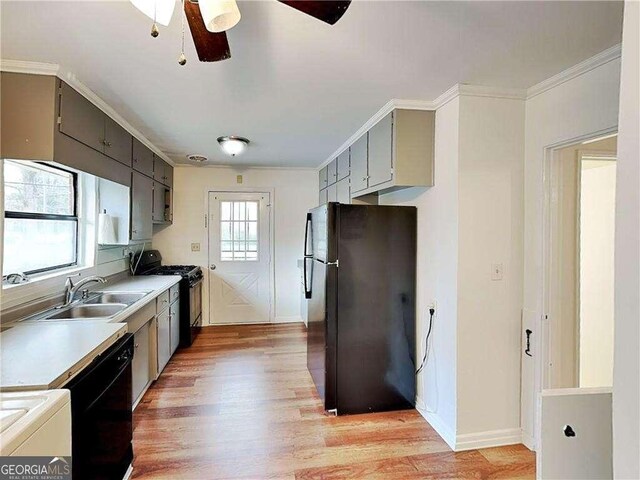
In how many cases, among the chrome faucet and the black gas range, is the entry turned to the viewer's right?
2

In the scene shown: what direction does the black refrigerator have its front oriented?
to the viewer's left

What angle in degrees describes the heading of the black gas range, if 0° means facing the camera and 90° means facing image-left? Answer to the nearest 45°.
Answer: approximately 270°

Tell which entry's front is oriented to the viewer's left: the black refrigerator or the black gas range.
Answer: the black refrigerator

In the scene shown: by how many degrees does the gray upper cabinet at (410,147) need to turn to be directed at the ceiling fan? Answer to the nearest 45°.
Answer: approximately 45° to its left

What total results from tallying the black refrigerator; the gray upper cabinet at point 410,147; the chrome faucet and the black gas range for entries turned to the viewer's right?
2

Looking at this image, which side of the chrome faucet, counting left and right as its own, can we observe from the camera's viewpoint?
right

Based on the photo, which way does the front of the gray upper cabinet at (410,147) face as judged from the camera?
facing to the left of the viewer

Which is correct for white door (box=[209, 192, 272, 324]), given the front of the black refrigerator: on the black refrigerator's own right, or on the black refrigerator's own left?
on the black refrigerator's own right

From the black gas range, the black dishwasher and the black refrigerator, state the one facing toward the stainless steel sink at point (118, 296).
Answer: the black refrigerator

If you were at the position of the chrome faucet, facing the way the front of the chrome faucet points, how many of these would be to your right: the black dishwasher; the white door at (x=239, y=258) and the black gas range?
1

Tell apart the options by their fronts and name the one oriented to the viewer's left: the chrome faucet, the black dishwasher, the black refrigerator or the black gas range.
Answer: the black refrigerator

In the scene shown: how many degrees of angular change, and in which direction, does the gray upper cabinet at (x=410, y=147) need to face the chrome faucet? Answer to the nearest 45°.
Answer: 0° — it already faces it
